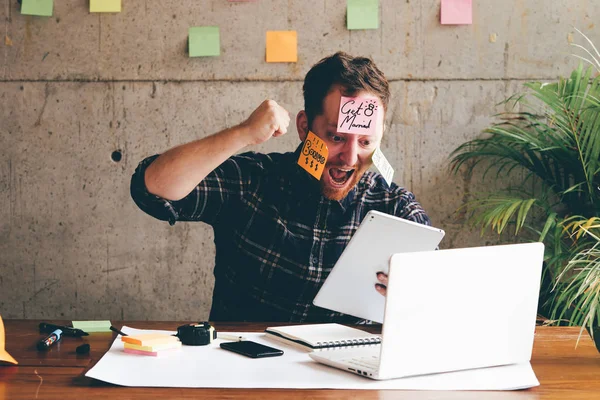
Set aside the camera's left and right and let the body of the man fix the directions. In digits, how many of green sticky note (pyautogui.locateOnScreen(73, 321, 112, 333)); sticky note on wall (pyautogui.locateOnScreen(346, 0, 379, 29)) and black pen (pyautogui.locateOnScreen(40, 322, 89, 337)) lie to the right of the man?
2

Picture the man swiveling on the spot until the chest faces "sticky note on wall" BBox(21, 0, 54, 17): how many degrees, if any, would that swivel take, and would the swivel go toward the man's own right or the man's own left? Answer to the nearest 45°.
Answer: approximately 180°

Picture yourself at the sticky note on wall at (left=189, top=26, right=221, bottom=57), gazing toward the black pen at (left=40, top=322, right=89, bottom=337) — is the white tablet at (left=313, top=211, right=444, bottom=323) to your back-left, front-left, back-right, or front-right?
front-left

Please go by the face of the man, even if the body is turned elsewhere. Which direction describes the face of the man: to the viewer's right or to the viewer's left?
to the viewer's right

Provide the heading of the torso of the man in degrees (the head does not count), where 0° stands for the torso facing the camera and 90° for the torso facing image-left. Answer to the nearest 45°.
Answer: approximately 315°

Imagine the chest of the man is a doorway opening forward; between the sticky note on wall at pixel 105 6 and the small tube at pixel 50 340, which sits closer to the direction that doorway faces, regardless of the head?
the small tube

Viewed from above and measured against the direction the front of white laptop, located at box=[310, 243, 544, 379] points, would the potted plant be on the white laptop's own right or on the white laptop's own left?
on the white laptop's own right

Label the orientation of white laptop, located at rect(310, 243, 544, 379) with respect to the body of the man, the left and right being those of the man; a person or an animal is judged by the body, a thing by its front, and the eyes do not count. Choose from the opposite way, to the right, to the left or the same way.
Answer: the opposite way

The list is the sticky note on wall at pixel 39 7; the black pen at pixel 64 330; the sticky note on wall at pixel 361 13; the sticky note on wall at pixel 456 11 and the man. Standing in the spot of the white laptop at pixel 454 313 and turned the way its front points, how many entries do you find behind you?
0

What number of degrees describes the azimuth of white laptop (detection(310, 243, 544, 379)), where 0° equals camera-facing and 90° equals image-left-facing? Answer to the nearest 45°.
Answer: approximately 135°

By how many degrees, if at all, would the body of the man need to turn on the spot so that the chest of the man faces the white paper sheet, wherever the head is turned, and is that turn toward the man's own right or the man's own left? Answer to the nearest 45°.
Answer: approximately 45° to the man's own right
